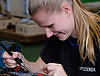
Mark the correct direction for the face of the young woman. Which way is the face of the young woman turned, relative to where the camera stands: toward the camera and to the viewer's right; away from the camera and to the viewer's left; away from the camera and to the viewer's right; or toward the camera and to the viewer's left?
toward the camera and to the viewer's left

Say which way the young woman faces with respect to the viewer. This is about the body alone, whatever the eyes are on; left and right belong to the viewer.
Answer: facing the viewer and to the left of the viewer
